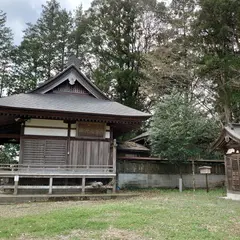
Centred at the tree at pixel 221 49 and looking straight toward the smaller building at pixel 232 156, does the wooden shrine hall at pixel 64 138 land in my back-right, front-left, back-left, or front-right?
front-right

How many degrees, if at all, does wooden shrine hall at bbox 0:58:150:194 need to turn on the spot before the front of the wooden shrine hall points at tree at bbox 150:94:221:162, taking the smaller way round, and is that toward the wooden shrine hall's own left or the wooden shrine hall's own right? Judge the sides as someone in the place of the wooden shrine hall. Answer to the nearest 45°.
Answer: approximately 180°

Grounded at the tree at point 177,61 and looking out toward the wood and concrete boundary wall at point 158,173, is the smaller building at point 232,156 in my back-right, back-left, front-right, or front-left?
front-left

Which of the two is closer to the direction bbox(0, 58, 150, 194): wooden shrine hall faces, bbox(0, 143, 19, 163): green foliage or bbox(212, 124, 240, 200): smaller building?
the green foliage

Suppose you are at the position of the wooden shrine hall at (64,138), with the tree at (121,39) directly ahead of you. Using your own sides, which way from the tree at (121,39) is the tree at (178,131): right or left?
right

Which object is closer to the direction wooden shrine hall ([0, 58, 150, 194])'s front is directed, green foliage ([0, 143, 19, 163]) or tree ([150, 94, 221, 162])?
the green foliage

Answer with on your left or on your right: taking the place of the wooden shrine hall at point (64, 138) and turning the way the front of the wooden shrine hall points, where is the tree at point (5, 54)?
on your right

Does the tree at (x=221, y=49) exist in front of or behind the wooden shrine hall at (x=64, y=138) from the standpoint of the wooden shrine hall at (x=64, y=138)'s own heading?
behind

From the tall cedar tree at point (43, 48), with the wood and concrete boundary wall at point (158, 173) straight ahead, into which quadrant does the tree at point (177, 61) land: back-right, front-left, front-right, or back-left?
front-left

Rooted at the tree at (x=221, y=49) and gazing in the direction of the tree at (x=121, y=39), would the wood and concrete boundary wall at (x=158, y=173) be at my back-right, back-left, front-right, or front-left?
front-left

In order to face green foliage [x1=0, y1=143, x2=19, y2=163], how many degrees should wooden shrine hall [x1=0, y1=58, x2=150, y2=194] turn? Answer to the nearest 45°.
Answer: approximately 45° to its right
